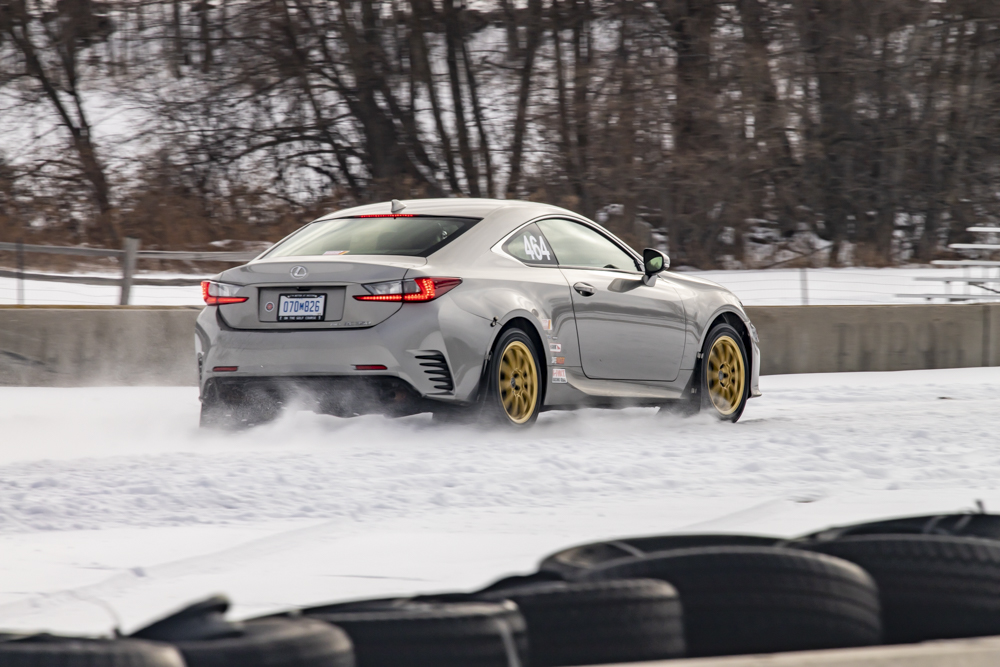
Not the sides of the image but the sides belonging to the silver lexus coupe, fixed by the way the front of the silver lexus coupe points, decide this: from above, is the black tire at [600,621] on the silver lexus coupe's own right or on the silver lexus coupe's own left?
on the silver lexus coupe's own right

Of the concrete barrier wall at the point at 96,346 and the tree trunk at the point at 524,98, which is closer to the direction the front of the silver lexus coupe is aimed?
the tree trunk

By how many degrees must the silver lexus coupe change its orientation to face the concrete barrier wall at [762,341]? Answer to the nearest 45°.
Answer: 0° — it already faces it

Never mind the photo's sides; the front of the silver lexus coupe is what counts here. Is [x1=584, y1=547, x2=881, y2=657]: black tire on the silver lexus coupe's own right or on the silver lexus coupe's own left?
on the silver lexus coupe's own right

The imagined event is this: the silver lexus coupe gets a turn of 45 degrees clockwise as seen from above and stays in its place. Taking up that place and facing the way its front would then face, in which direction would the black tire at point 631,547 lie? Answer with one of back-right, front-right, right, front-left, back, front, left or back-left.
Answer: right

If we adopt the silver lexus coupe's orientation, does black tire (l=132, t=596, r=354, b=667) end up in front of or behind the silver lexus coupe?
behind

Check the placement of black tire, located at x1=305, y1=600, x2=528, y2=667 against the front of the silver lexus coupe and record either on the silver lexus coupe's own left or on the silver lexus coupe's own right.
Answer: on the silver lexus coupe's own right

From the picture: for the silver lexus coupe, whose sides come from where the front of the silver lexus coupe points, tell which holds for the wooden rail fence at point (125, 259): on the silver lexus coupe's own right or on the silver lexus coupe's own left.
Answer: on the silver lexus coupe's own left

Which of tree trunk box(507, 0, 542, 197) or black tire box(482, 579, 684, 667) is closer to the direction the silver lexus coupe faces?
the tree trunk

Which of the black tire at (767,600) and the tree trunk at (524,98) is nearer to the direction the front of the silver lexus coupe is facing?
the tree trunk

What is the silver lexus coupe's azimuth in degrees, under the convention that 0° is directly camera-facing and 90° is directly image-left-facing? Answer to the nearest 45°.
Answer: approximately 225°
